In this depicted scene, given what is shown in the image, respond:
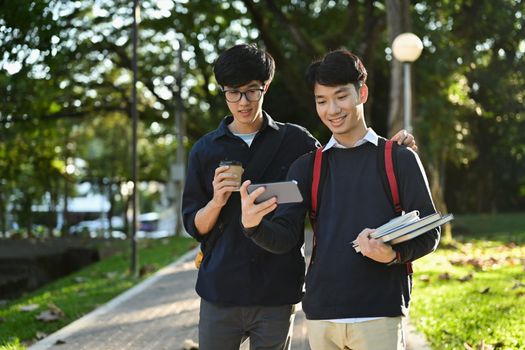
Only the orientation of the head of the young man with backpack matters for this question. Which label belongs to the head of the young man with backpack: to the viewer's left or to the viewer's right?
to the viewer's left

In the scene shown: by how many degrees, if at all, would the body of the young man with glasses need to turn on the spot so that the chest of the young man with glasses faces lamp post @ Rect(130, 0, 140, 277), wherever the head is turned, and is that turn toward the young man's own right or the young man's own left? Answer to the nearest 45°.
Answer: approximately 180°

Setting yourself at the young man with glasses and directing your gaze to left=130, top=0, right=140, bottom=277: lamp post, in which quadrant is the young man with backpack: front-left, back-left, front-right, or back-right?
back-right

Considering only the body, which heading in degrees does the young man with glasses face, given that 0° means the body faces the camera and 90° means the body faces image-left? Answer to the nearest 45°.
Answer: approximately 0°

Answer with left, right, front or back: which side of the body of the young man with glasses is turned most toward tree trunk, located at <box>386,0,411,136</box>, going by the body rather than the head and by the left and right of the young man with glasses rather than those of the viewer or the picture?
back

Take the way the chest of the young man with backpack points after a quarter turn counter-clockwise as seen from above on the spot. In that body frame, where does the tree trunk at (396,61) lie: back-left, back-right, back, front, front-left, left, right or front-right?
left

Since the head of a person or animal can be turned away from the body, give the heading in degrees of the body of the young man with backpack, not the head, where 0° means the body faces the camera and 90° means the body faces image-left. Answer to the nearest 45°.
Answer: approximately 0°
